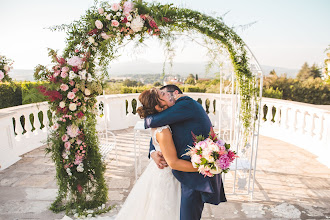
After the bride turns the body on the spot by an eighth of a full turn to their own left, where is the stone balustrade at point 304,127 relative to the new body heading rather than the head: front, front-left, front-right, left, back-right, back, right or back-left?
front

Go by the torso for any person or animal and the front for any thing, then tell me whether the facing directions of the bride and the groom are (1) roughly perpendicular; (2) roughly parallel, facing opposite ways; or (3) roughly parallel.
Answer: roughly parallel, facing opposite ways

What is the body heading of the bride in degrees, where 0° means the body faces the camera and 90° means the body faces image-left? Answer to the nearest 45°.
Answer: approximately 270°

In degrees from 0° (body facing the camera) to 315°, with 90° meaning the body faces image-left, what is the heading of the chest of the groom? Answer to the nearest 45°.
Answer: approximately 90°

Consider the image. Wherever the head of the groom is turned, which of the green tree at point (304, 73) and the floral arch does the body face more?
the floral arch

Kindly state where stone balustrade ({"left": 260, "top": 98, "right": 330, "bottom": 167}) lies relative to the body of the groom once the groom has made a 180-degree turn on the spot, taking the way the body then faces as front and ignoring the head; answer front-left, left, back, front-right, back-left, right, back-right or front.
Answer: front-left

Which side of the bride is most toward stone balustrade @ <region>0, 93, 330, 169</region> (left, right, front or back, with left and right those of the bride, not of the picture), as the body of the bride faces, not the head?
left

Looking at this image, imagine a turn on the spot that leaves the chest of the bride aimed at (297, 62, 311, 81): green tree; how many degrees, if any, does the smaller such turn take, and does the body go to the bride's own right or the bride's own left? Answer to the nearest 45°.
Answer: approximately 45° to the bride's own left
